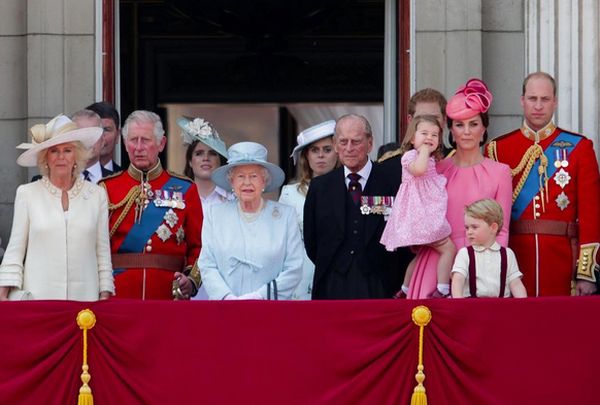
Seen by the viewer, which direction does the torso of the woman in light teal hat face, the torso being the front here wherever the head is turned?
toward the camera

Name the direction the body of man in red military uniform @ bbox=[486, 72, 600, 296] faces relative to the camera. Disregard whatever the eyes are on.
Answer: toward the camera

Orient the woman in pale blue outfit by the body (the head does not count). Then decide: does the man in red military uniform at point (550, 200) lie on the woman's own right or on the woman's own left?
on the woman's own left
